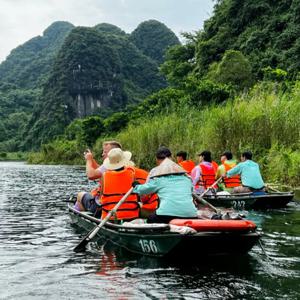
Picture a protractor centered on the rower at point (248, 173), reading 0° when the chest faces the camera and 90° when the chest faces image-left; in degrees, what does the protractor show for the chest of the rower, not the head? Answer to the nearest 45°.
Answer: approximately 135°

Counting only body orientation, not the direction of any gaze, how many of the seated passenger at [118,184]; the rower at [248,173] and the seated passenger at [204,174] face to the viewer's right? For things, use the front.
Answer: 0

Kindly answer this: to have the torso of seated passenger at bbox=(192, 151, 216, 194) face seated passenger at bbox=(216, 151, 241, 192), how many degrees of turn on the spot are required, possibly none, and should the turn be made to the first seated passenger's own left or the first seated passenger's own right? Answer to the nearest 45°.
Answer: approximately 90° to the first seated passenger's own right

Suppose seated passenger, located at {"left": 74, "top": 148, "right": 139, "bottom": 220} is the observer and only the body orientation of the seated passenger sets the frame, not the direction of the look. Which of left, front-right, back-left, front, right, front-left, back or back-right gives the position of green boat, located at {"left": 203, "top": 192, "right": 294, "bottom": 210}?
right

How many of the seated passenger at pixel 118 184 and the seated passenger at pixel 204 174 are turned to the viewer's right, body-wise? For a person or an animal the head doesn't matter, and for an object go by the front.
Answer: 0

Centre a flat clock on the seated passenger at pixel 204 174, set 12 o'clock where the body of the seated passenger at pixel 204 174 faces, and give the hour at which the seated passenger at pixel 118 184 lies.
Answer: the seated passenger at pixel 118 184 is roughly at 8 o'clock from the seated passenger at pixel 204 174.

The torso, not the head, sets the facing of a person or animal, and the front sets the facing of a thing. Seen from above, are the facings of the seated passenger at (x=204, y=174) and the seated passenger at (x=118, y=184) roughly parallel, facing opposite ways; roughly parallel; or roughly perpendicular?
roughly parallel

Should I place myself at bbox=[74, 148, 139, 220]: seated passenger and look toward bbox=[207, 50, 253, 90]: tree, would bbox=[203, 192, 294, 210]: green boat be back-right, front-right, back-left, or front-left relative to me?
front-right

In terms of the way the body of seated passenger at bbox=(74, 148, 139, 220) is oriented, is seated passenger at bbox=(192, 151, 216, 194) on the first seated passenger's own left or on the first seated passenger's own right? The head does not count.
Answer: on the first seated passenger's own right

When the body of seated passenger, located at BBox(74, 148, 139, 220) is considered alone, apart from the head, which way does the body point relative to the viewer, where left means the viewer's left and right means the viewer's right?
facing away from the viewer and to the left of the viewer

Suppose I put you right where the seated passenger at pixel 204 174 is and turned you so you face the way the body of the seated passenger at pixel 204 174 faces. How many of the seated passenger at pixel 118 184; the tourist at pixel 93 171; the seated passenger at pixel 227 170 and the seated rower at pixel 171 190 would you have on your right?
1

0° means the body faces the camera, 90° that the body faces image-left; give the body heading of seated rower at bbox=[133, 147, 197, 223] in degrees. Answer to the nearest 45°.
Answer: approximately 135°

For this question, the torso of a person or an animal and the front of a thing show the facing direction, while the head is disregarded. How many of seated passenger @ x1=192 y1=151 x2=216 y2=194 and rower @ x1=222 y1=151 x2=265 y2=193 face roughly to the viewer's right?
0

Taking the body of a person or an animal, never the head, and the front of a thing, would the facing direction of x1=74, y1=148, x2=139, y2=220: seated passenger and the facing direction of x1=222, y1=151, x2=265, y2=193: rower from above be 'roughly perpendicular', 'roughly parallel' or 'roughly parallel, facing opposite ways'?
roughly parallel

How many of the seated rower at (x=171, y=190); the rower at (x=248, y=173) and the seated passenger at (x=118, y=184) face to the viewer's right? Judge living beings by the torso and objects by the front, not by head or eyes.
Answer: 0

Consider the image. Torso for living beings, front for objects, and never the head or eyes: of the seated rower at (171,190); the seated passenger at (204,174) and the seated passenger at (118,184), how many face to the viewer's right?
0
